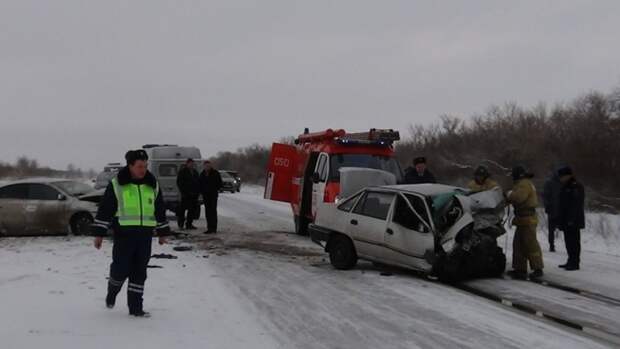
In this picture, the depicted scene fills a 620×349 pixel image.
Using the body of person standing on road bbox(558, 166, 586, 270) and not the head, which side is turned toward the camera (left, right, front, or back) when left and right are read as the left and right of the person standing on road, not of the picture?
left

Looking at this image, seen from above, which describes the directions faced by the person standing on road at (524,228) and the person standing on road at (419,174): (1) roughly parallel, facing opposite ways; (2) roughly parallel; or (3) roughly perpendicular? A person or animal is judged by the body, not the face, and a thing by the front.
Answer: roughly perpendicular

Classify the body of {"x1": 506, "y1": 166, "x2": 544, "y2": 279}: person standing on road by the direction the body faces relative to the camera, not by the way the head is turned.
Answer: to the viewer's left

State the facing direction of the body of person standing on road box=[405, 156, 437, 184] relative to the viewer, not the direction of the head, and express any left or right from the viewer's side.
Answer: facing the viewer

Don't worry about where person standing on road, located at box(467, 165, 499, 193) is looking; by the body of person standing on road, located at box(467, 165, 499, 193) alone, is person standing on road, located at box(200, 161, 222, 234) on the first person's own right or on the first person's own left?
on the first person's own right

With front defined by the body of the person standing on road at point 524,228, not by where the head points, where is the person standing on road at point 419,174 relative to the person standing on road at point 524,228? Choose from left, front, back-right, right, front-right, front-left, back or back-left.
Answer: front-right
